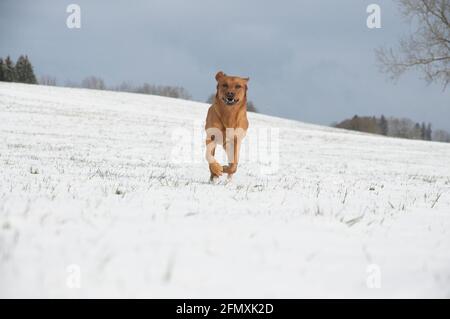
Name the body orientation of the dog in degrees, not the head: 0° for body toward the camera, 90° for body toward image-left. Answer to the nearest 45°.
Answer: approximately 0°
